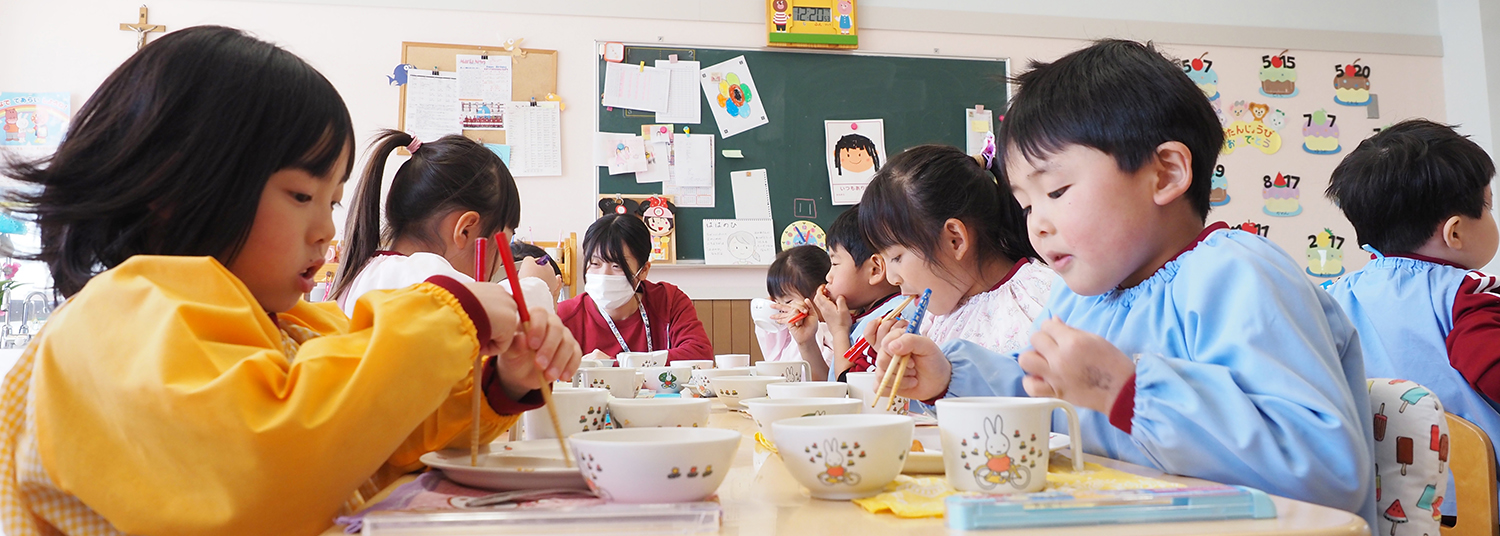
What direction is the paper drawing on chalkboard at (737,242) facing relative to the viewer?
toward the camera

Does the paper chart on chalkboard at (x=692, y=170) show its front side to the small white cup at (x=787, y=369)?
yes

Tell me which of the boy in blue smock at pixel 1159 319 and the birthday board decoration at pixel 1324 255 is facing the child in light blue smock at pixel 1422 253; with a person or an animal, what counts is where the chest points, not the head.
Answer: the birthday board decoration

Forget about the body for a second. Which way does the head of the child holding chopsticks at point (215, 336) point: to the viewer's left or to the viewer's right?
to the viewer's right

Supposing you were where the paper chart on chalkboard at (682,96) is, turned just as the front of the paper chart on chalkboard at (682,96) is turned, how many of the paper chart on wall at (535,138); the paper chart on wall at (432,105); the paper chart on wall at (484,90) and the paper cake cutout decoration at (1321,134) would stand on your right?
3

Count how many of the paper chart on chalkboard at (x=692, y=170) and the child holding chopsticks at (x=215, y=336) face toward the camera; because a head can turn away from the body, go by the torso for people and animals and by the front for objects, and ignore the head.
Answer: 1

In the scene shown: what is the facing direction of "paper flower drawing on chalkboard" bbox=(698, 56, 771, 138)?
toward the camera

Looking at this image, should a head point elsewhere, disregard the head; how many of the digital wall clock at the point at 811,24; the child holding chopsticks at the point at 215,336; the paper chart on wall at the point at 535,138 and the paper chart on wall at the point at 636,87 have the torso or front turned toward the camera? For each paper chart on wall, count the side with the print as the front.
3

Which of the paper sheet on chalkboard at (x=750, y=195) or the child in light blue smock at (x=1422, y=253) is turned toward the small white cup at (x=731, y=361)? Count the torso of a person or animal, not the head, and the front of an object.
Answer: the paper sheet on chalkboard

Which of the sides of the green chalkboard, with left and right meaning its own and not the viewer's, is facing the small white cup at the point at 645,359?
front

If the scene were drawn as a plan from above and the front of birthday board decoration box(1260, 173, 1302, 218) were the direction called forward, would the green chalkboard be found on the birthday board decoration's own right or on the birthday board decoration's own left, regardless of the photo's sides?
on the birthday board decoration's own right

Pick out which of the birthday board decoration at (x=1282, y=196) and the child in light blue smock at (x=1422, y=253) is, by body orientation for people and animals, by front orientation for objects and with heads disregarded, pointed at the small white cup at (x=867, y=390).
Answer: the birthday board decoration

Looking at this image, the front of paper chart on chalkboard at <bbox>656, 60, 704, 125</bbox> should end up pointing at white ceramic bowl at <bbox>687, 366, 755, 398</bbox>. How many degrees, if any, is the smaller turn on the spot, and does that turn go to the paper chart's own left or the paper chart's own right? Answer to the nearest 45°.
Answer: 0° — it already faces it
